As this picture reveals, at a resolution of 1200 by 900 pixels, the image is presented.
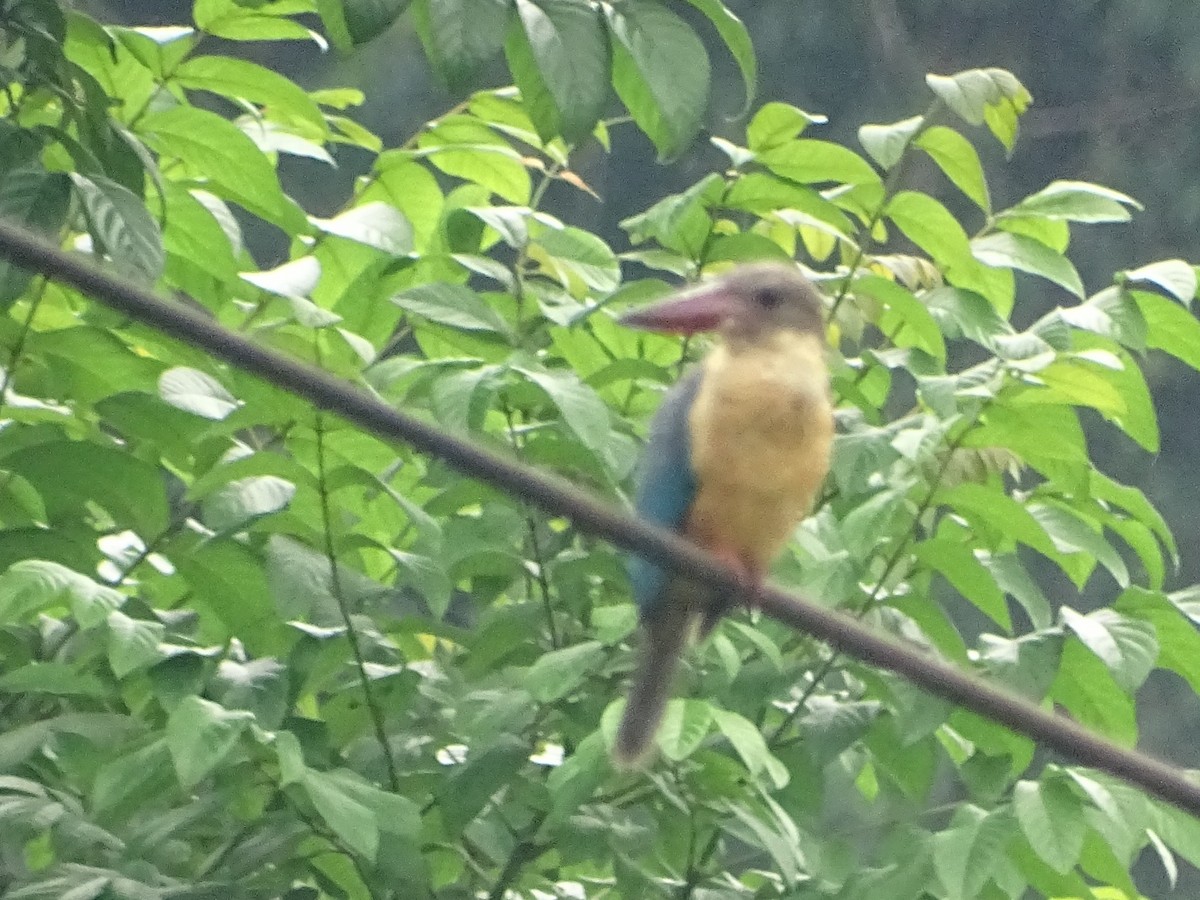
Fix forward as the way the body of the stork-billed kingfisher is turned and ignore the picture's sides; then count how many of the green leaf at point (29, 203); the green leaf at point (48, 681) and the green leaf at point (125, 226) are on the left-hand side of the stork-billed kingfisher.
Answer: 0

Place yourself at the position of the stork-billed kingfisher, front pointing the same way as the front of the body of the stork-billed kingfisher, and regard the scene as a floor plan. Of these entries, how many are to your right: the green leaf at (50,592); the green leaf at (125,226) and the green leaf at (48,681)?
3

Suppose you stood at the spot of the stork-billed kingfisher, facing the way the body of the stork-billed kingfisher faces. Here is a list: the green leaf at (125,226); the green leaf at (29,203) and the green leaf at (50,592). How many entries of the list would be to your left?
0

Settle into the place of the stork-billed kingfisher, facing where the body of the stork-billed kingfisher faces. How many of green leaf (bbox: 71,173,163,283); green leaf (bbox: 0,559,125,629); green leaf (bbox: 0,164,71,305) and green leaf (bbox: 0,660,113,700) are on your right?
4

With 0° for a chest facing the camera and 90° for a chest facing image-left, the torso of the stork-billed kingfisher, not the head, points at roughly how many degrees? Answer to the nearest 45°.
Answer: approximately 315°
